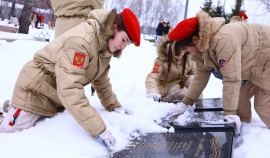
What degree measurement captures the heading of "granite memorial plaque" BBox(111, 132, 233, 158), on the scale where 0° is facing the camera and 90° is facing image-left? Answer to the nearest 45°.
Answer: approximately 0°

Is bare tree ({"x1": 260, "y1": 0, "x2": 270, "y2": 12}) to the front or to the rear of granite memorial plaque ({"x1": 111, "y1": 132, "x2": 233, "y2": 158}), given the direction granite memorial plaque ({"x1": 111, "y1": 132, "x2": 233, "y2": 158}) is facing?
to the rear
